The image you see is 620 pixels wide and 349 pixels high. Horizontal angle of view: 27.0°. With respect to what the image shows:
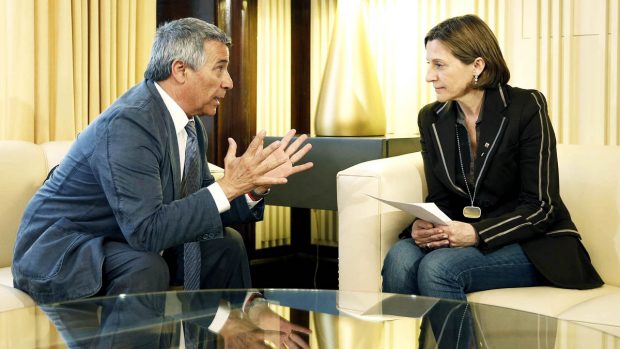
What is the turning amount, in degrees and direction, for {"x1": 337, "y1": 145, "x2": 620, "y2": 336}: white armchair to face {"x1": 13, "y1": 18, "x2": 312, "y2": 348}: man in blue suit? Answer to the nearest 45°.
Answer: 0° — it already faces them

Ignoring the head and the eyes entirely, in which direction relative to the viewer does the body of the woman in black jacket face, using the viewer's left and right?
facing the viewer and to the left of the viewer

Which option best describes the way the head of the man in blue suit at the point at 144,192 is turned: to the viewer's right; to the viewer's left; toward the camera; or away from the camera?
to the viewer's right

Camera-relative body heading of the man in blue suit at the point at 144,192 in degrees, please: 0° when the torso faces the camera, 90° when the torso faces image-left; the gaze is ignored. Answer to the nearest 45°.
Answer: approximately 270°

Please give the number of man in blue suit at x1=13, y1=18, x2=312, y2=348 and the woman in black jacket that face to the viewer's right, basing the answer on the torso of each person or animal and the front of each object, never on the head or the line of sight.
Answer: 1

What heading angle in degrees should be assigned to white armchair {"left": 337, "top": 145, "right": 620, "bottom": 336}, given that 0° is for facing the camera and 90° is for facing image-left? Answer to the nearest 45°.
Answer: approximately 45°

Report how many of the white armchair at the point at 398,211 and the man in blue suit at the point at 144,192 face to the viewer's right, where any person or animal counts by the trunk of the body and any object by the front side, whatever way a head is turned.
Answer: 1

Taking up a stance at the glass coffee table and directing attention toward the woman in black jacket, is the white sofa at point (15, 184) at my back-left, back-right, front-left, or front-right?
front-left

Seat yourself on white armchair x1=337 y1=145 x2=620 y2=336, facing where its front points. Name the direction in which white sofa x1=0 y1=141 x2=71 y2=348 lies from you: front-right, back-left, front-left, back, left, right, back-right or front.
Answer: front-right

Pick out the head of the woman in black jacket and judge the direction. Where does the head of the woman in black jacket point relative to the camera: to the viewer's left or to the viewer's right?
to the viewer's left

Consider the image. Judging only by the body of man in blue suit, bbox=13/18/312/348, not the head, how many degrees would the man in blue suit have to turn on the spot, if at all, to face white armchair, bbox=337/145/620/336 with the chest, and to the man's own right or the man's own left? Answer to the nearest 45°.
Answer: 0° — they already face it
